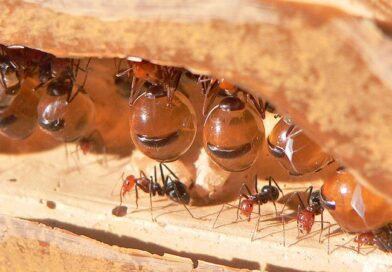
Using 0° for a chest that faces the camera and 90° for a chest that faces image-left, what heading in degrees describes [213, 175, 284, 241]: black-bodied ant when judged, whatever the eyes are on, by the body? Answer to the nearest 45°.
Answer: approximately 45°

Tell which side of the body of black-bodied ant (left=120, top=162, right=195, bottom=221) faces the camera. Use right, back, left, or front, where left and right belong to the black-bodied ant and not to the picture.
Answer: left

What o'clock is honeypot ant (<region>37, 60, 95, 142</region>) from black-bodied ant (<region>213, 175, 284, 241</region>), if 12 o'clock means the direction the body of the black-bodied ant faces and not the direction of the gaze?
The honeypot ant is roughly at 2 o'clock from the black-bodied ant.

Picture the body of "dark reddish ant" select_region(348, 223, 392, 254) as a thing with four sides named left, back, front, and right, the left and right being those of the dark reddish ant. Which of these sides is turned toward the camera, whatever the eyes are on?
left
